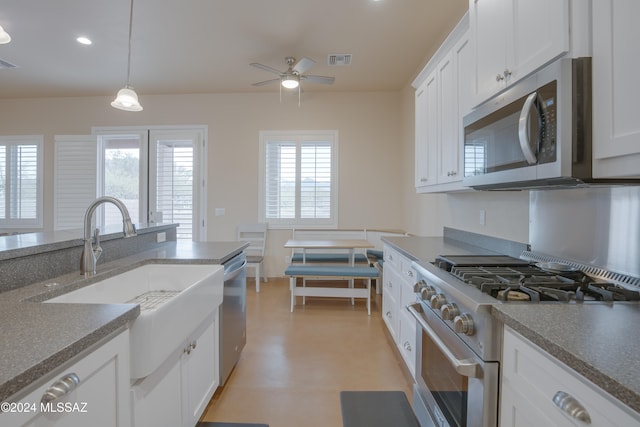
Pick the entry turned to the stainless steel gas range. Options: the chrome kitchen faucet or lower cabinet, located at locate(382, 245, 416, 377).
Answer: the chrome kitchen faucet

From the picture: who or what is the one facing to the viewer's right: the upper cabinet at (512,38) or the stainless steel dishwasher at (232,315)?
the stainless steel dishwasher

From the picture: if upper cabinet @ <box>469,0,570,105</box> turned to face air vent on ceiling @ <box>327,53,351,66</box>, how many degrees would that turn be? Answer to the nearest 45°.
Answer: approximately 90° to its right

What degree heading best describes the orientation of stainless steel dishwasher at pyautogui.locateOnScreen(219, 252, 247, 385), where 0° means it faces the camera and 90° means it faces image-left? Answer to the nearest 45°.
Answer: approximately 270°

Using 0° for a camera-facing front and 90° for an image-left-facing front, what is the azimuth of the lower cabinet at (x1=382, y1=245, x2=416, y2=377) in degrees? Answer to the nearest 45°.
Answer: approximately 90°

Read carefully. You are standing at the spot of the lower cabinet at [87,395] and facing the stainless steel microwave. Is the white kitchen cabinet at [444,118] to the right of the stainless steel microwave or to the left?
left
